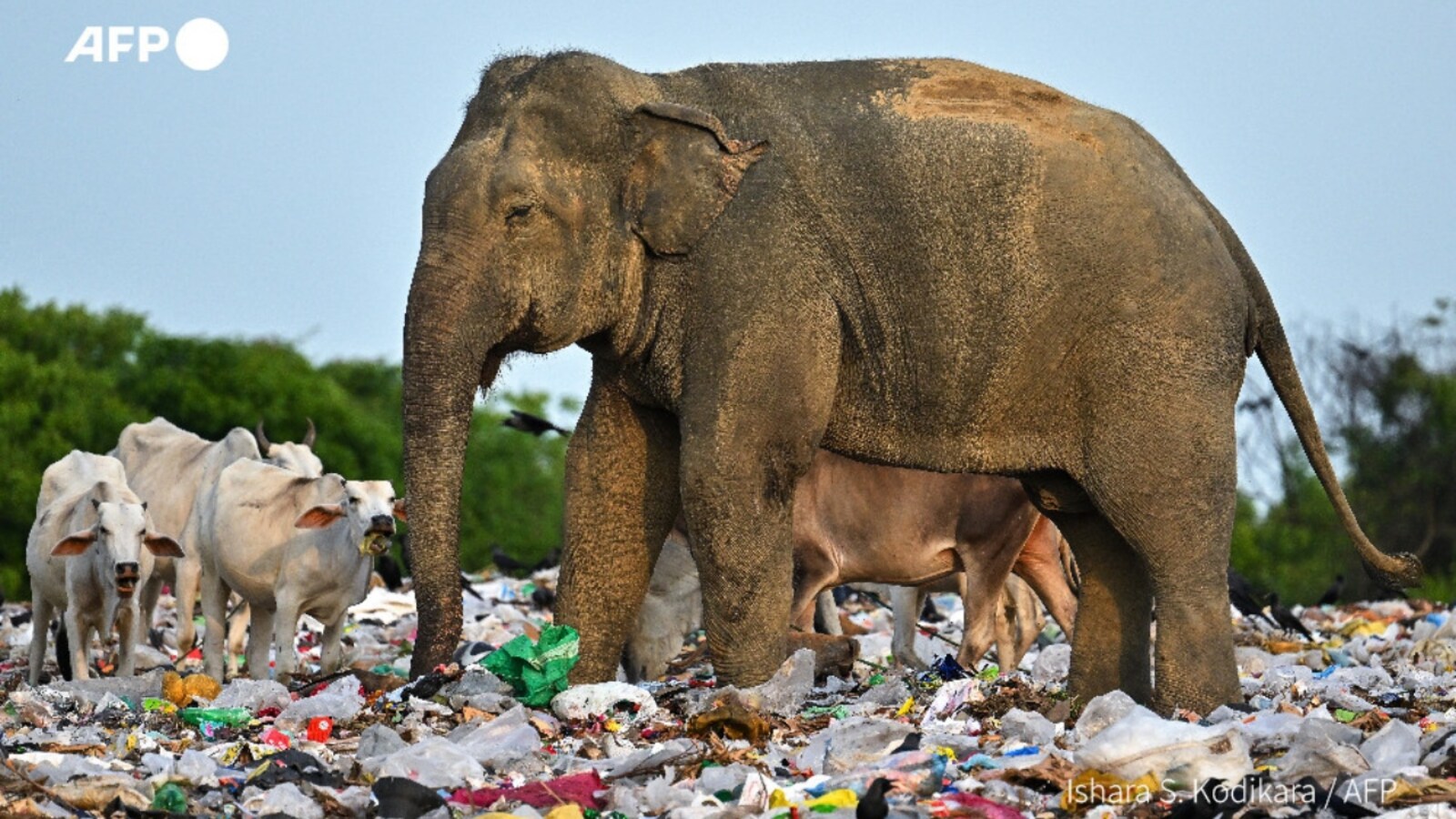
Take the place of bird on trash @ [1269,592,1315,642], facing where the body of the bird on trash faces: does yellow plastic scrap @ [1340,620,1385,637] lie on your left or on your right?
on your right

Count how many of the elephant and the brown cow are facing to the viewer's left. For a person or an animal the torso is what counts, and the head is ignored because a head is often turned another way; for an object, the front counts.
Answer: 2

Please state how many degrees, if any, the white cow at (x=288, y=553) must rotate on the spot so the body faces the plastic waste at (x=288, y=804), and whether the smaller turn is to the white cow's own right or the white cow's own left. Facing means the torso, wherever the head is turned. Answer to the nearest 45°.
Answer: approximately 45° to the white cow's own right

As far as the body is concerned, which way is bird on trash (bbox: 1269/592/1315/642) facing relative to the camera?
to the viewer's left

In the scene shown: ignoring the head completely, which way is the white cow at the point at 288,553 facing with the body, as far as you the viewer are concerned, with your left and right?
facing the viewer and to the right of the viewer

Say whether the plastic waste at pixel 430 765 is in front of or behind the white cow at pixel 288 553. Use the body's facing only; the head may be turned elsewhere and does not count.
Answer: in front

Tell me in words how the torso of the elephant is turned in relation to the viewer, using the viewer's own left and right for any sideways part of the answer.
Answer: facing to the left of the viewer

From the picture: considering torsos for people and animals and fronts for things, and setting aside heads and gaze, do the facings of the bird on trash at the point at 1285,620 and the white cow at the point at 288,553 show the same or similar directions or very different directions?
very different directions
